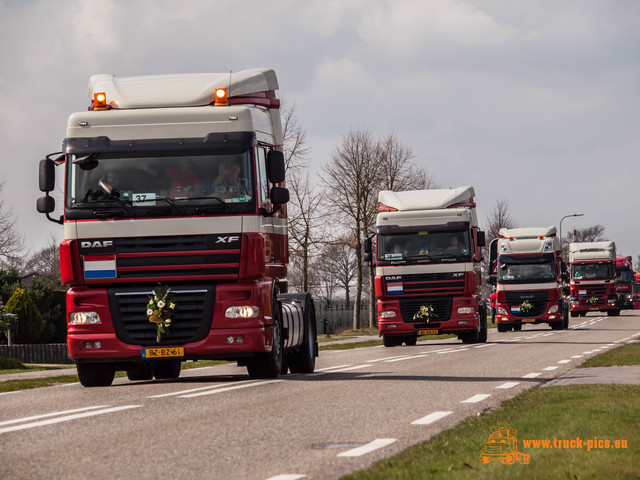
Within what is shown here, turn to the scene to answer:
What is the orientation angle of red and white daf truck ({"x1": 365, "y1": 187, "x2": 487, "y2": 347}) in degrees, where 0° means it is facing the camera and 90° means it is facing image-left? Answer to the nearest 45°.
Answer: approximately 0°

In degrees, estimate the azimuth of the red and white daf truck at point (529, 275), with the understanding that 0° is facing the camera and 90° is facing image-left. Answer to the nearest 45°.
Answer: approximately 0°

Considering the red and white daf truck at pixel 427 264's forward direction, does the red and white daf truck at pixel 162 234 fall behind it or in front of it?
in front

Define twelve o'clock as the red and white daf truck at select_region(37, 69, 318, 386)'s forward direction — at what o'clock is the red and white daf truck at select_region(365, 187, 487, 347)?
the red and white daf truck at select_region(365, 187, 487, 347) is roughly at 7 o'clock from the red and white daf truck at select_region(37, 69, 318, 386).

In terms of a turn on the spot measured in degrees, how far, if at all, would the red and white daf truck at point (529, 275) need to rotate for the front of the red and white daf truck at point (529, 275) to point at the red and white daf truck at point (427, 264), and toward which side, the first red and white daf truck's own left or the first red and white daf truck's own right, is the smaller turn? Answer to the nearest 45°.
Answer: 0° — it already faces it

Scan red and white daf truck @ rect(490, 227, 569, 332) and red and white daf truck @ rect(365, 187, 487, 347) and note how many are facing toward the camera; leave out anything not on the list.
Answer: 2
